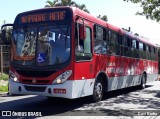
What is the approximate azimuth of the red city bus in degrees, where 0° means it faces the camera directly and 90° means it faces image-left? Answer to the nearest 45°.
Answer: approximately 45°
